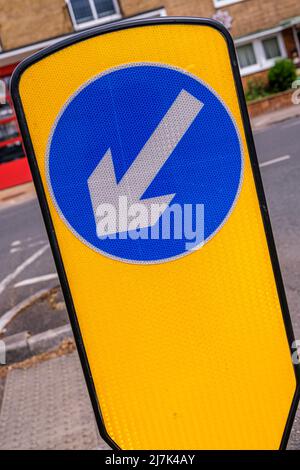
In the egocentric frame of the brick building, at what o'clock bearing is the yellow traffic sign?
The yellow traffic sign is roughly at 12 o'clock from the brick building.

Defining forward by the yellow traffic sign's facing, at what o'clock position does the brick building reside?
The brick building is roughly at 6 o'clock from the yellow traffic sign.

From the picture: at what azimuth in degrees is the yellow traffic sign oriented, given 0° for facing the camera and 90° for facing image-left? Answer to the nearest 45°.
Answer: approximately 0°

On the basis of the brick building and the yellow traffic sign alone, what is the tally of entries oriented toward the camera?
2
